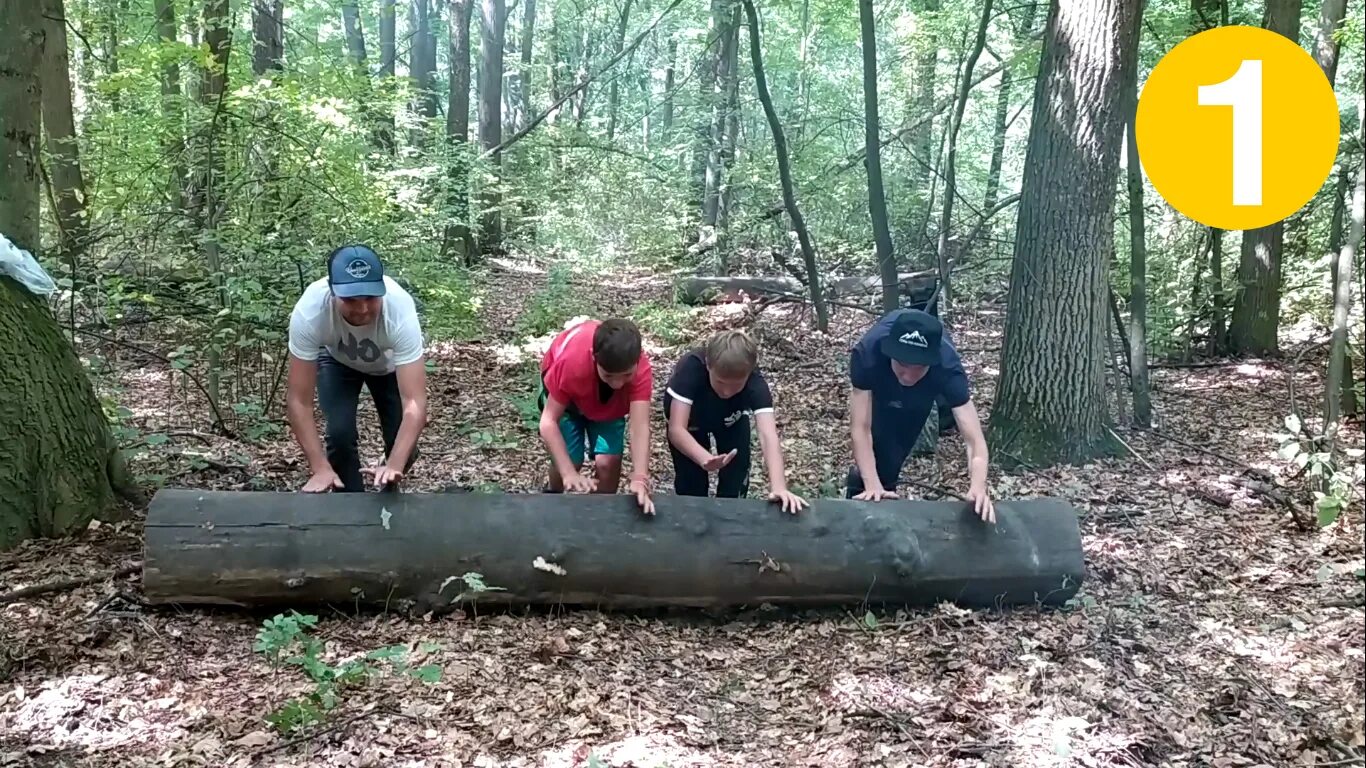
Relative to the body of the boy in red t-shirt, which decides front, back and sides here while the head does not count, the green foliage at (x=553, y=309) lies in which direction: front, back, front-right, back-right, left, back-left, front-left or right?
back-left

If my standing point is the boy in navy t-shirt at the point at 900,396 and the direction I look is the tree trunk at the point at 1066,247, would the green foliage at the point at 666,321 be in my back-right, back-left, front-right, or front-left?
front-left

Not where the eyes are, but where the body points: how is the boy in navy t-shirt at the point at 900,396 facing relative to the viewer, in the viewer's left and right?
facing the viewer

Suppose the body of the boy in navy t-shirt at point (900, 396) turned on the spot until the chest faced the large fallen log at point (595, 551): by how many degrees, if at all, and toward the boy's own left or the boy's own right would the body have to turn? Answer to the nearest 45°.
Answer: approximately 45° to the boy's own right

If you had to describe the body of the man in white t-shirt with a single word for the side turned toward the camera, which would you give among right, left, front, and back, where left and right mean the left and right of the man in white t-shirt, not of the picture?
front

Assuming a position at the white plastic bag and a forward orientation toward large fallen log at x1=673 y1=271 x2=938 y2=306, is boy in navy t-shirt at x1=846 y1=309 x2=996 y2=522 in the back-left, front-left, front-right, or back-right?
front-right

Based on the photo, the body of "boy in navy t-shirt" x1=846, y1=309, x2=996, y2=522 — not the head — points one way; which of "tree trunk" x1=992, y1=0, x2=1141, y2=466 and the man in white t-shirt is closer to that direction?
the man in white t-shirt

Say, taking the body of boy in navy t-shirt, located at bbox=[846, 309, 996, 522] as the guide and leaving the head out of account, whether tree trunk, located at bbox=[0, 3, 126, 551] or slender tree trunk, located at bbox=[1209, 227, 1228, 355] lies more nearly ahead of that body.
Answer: the tree trunk

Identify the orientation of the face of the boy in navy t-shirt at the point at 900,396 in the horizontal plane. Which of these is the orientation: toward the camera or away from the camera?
toward the camera

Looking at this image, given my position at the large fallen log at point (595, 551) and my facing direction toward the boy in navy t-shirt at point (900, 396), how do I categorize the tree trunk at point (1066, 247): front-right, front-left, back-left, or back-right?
front-left

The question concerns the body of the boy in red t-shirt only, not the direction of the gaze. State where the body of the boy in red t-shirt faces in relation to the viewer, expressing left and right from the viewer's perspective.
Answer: facing the viewer and to the right of the viewer

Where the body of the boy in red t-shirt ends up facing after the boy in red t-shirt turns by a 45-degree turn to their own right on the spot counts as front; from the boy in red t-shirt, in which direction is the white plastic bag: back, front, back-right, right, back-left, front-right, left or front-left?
right

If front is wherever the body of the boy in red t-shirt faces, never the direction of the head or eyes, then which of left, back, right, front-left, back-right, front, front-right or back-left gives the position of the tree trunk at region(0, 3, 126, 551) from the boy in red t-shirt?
back-right

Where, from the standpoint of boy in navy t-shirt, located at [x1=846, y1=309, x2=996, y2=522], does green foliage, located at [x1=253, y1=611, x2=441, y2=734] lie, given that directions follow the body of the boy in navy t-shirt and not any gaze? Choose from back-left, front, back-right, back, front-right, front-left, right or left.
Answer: front-right

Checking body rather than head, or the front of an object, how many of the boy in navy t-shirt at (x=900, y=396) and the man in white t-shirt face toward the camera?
2
